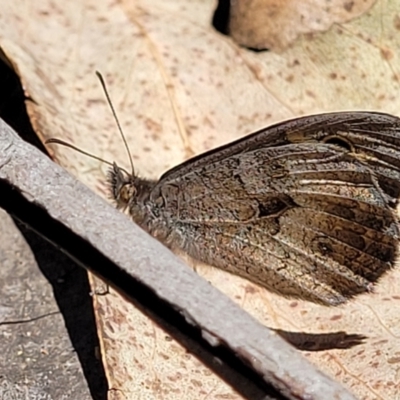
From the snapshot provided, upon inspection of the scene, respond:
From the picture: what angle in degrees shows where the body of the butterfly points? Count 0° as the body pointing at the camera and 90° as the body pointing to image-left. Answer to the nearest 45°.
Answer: approximately 90°

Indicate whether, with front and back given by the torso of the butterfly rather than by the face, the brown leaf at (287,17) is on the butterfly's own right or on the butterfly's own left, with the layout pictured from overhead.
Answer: on the butterfly's own right
